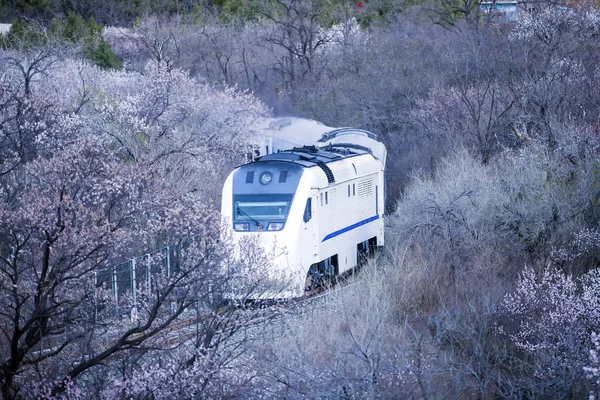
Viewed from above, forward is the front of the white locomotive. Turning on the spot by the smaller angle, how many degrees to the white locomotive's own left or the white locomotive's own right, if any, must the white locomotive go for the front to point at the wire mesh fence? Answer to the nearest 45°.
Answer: approximately 45° to the white locomotive's own right

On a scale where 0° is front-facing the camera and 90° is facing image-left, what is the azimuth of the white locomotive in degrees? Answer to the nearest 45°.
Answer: approximately 45°
